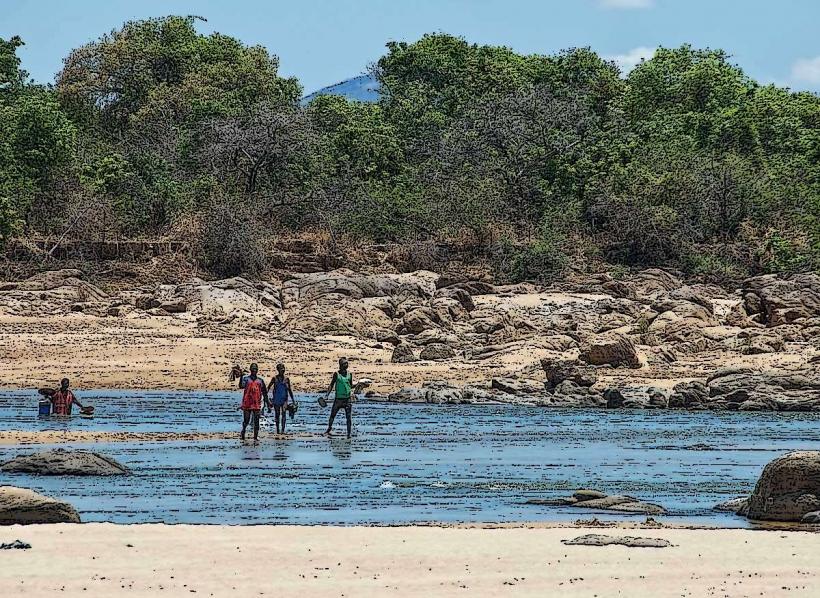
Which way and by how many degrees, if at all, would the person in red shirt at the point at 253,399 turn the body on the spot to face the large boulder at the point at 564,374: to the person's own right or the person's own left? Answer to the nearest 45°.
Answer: approximately 135° to the person's own left

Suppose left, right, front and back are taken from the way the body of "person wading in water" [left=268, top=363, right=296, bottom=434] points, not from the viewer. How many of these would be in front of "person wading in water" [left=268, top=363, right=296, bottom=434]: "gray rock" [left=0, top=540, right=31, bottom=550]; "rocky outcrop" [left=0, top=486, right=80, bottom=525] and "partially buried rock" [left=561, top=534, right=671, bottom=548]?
3

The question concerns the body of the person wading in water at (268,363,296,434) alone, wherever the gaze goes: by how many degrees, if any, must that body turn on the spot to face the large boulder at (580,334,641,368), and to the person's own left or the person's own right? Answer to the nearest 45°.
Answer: approximately 135° to the person's own left

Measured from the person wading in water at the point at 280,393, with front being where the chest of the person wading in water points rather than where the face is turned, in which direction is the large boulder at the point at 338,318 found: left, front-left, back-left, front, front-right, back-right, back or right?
back

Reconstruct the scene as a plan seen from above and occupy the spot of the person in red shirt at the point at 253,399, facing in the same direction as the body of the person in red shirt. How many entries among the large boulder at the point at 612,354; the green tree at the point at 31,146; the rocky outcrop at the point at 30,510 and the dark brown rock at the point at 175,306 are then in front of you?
1

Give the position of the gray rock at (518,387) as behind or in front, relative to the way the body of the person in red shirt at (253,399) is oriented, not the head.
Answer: behind

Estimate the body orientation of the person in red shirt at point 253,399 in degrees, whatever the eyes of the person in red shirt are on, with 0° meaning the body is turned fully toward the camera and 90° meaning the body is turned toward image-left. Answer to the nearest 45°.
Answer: approximately 0°

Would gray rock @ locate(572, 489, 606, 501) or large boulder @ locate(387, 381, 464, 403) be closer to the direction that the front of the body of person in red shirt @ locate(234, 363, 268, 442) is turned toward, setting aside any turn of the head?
the gray rock

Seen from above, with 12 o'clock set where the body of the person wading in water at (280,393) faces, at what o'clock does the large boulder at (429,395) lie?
The large boulder is roughly at 7 o'clock from the person wading in water.

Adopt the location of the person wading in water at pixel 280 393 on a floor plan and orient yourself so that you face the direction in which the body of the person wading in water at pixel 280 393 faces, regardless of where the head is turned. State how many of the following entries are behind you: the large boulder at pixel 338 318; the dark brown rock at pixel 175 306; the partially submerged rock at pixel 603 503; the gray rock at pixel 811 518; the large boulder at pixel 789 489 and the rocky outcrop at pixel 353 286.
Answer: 3

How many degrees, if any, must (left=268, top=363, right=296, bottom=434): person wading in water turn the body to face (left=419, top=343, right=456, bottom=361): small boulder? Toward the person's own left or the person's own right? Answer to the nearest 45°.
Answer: approximately 180°

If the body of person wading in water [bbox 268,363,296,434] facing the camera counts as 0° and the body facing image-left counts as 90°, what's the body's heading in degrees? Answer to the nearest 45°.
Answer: approximately 0°

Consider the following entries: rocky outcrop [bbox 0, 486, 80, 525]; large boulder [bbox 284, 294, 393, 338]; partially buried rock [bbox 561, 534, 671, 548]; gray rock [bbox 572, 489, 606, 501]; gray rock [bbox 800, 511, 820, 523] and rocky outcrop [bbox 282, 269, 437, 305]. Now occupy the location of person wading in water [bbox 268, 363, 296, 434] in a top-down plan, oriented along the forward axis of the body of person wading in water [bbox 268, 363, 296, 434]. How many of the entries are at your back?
2

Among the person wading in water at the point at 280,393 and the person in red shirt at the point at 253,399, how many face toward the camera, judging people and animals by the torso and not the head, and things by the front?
2
